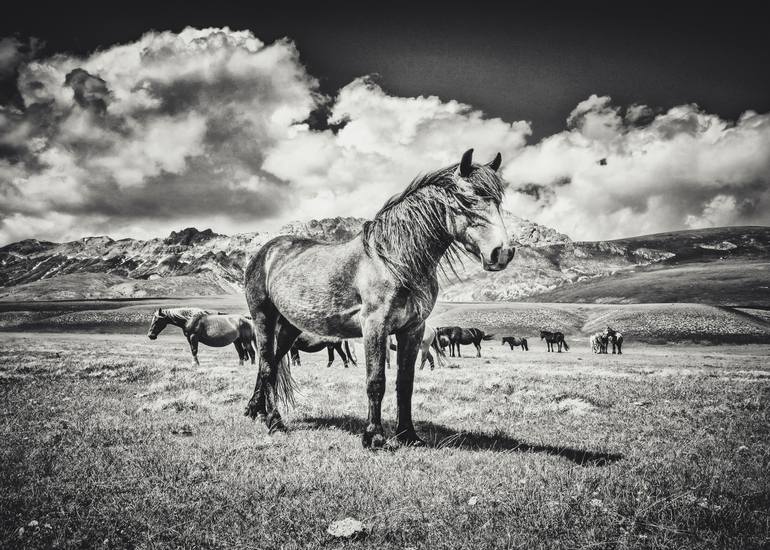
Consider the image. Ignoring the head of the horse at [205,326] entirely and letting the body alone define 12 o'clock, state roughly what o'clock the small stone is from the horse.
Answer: The small stone is roughly at 9 o'clock from the horse.

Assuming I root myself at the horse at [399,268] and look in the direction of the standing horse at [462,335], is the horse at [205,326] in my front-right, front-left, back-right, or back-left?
front-left

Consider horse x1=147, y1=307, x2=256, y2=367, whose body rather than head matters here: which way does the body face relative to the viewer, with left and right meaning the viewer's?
facing to the left of the viewer

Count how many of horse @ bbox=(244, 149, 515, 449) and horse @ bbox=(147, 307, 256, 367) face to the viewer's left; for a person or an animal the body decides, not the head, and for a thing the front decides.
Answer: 1

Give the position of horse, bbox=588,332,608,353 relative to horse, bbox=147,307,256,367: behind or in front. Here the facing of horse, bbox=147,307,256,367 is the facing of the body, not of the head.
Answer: behind

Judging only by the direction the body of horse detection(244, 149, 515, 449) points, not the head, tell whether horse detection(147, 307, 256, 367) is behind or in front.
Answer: behind

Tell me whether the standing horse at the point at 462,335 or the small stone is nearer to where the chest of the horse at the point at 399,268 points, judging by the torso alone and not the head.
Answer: the small stone

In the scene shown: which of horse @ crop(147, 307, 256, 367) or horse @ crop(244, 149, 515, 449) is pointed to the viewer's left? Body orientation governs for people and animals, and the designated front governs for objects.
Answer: horse @ crop(147, 307, 256, 367)

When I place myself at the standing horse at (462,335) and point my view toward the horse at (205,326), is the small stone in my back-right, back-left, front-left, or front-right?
front-left

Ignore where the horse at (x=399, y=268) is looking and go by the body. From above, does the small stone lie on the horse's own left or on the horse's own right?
on the horse's own right

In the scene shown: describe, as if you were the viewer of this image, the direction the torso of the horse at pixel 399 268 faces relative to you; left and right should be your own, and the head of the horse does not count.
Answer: facing the viewer and to the right of the viewer

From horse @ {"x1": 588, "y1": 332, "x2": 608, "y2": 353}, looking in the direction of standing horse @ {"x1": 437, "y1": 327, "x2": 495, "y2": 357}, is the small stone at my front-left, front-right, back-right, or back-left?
front-left

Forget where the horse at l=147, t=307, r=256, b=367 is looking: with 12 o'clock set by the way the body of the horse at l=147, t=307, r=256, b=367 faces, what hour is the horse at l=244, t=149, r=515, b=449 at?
the horse at l=244, t=149, r=515, b=449 is roughly at 9 o'clock from the horse at l=147, t=307, r=256, b=367.

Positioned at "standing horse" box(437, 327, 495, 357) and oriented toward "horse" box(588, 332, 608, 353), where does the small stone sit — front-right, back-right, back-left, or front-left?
back-right
